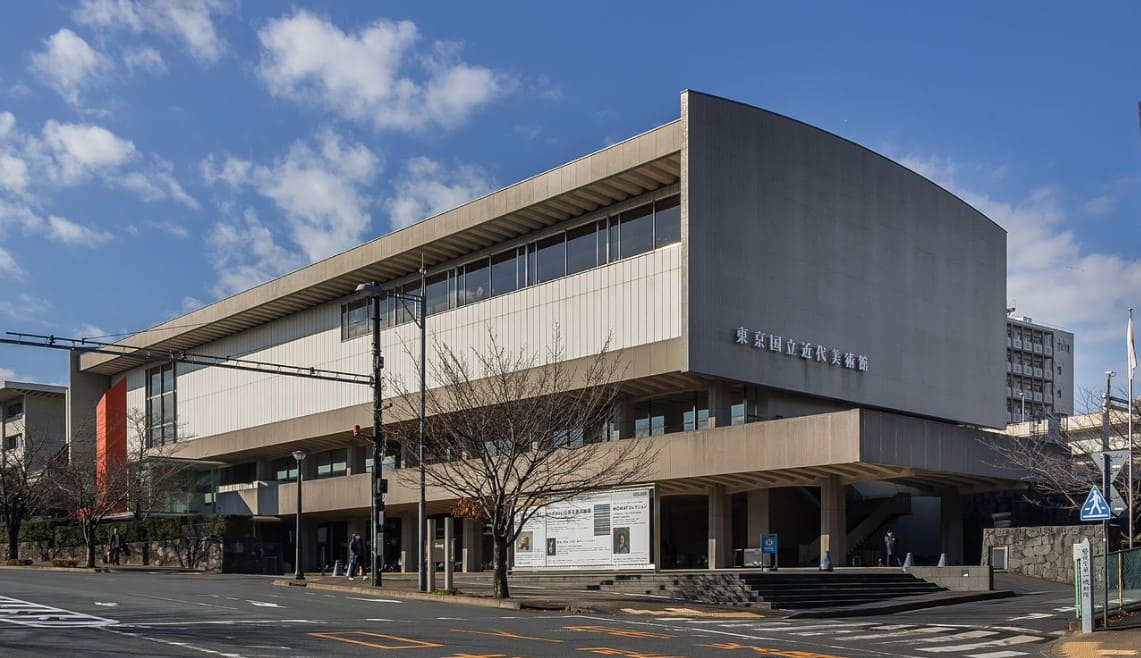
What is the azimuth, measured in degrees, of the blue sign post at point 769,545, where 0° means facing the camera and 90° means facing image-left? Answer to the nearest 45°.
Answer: approximately 0°

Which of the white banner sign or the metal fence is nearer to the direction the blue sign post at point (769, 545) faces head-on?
the metal fence

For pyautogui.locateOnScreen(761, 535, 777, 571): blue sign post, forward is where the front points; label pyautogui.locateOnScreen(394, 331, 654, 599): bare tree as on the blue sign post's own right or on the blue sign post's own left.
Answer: on the blue sign post's own right

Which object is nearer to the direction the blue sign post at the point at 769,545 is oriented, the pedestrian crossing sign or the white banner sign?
the pedestrian crossing sign

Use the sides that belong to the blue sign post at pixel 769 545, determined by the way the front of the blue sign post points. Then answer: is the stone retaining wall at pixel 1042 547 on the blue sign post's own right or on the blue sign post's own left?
on the blue sign post's own left

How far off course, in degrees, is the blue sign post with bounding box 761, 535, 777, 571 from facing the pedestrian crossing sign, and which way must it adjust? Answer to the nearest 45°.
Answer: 0° — it already faces it

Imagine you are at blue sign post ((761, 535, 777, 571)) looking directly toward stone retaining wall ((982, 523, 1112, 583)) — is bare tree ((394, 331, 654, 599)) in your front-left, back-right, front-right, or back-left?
back-right

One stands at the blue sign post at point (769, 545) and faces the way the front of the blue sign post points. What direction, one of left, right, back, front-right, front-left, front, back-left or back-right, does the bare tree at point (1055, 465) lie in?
back-left
